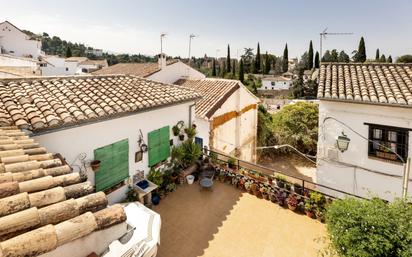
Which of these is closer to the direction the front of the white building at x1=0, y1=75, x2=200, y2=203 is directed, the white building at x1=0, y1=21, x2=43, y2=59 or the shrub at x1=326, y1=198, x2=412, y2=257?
the shrub

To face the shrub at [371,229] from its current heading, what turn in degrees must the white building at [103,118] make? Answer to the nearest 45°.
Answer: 0° — it already faces it

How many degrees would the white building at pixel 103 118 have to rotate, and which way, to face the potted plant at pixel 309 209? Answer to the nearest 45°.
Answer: approximately 45° to its left

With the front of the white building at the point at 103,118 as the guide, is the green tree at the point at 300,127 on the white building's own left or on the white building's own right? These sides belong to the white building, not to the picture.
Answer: on the white building's own left

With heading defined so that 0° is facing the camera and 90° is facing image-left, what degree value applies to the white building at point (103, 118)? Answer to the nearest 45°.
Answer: approximately 315°

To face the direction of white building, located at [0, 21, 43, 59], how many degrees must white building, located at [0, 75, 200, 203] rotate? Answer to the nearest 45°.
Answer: approximately 135° to its left

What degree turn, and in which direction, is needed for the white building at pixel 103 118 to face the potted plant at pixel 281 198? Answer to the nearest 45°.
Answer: approximately 45° to its left
